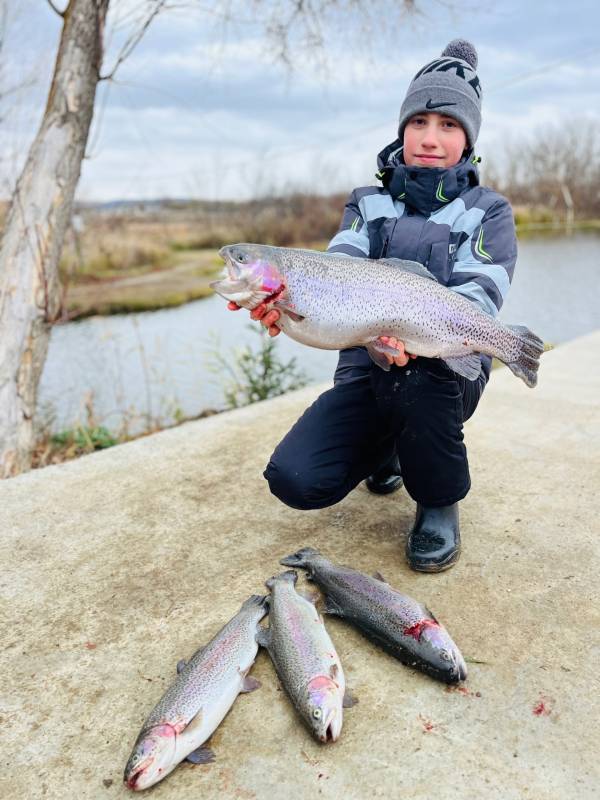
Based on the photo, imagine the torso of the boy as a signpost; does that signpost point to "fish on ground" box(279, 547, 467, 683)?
yes

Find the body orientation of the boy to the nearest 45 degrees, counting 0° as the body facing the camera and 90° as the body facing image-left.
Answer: approximately 0°

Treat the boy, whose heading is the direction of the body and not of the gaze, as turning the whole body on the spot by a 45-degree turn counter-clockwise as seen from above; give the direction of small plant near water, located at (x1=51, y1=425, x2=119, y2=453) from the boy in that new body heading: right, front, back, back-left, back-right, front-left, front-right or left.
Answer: back

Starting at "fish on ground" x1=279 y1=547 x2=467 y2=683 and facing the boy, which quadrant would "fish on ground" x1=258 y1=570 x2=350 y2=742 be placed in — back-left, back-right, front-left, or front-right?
back-left

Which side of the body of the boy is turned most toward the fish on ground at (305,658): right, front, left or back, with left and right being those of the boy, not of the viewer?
front

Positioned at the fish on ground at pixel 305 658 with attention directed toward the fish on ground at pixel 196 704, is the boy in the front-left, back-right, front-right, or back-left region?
back-right

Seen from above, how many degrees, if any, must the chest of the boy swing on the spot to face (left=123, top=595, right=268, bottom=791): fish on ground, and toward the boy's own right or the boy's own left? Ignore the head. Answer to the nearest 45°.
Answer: approximately 45° to the boy's own right
